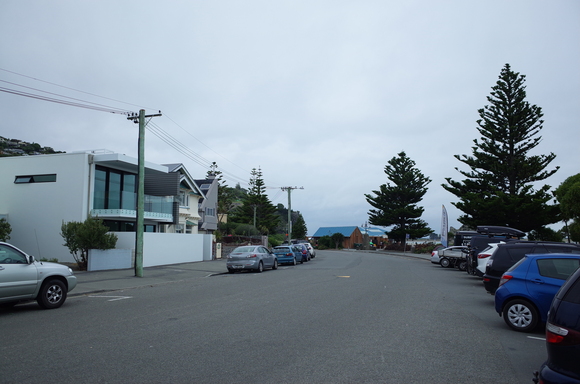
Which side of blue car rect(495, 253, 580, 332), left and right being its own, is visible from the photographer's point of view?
right

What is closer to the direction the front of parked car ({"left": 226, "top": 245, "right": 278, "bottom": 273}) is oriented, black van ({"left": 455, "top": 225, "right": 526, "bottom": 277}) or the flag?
the flag

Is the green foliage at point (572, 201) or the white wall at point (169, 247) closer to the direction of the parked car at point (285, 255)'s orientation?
the green foliage

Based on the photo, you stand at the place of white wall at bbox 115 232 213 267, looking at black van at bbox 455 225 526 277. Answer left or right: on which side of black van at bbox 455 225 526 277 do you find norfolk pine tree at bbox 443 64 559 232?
left

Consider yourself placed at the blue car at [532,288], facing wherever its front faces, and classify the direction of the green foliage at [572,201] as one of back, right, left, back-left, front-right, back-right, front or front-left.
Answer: left

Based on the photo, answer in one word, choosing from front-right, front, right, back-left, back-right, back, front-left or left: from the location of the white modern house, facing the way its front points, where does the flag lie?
front-left

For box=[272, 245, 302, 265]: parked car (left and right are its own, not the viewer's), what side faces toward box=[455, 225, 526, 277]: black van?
right

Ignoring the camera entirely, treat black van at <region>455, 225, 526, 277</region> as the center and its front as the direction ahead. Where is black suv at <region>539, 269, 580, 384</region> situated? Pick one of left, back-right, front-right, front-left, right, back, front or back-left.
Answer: right
